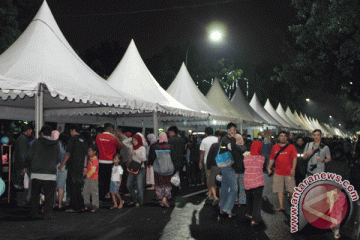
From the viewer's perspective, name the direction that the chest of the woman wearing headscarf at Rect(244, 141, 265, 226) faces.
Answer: away from the camera

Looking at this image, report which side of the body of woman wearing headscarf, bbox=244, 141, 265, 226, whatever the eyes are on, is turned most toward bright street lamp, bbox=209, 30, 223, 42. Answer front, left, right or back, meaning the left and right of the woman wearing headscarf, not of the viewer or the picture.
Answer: front

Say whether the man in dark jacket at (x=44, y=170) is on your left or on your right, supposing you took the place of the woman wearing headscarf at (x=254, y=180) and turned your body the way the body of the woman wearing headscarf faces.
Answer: on your left

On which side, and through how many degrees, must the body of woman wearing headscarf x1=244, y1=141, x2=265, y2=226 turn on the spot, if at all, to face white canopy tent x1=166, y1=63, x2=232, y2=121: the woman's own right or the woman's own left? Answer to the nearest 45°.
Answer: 0° — they already face it

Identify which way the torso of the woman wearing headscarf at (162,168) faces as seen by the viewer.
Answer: away from the camera

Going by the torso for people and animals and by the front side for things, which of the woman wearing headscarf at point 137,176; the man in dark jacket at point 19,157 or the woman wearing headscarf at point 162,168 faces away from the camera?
the woman wearing headscarf at point 162,168

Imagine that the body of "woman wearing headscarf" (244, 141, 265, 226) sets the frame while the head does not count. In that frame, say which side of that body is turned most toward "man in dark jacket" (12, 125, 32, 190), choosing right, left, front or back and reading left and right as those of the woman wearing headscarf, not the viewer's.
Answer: left
